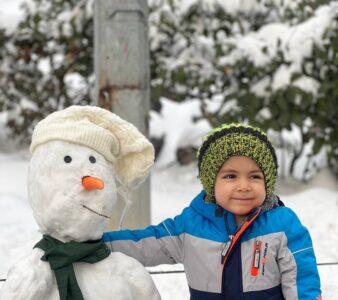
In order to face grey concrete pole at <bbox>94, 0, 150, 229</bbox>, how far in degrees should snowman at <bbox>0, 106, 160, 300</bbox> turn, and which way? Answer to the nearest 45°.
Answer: approximately 135° to its left

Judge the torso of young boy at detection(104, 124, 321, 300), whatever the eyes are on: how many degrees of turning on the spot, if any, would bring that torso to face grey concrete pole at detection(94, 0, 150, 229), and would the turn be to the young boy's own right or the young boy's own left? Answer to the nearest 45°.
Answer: approximately 135° to the young boy's own right

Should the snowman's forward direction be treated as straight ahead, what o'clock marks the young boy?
The young boy is roughly at 10 o'clock from the snowman.

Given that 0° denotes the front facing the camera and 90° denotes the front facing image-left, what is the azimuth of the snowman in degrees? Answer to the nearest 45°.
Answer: approximately 315°

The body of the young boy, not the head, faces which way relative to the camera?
toward the camera

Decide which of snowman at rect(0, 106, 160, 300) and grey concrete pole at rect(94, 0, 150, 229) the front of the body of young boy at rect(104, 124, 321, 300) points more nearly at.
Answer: the snowman

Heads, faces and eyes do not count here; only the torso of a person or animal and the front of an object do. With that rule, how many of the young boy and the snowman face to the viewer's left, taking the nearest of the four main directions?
0
